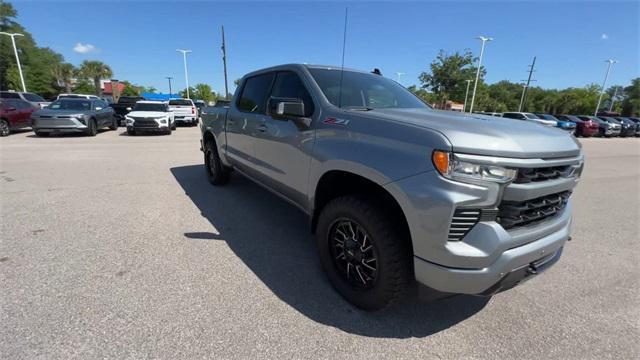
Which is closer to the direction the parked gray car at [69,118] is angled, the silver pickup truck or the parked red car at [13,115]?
the silver pickup truck

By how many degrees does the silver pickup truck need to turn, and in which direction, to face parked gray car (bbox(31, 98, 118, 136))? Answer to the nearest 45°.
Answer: approximately 180°

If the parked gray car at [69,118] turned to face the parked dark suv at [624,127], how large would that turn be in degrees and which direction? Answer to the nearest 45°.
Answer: approximately 135° to its left

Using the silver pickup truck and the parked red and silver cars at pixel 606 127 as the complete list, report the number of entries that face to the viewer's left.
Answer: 0

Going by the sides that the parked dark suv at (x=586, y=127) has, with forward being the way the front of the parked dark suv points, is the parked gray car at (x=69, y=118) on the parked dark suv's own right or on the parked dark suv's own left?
on the parked dark suv's own right

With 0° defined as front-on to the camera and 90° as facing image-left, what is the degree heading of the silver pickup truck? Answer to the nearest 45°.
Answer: approximately 315°

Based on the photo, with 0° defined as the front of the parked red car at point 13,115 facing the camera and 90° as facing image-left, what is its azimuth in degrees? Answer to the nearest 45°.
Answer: approximately 45°

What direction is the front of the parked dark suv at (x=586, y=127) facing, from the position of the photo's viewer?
facing the viewer and to the right of the viewer

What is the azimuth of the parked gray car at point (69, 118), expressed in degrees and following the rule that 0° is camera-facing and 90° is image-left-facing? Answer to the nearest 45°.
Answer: approximately 45°

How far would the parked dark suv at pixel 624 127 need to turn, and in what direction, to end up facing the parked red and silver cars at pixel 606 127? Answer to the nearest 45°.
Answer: approximately 45° to its right

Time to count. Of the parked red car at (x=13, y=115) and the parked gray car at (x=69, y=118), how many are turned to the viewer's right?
0

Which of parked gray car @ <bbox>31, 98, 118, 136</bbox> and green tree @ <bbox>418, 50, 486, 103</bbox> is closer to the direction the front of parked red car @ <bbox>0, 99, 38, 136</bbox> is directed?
the parked gray car

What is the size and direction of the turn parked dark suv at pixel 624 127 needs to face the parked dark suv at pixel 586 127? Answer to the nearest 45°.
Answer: approximately 45° to its right

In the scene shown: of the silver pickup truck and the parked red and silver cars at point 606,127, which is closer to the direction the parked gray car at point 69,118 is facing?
the silver pickup truck
